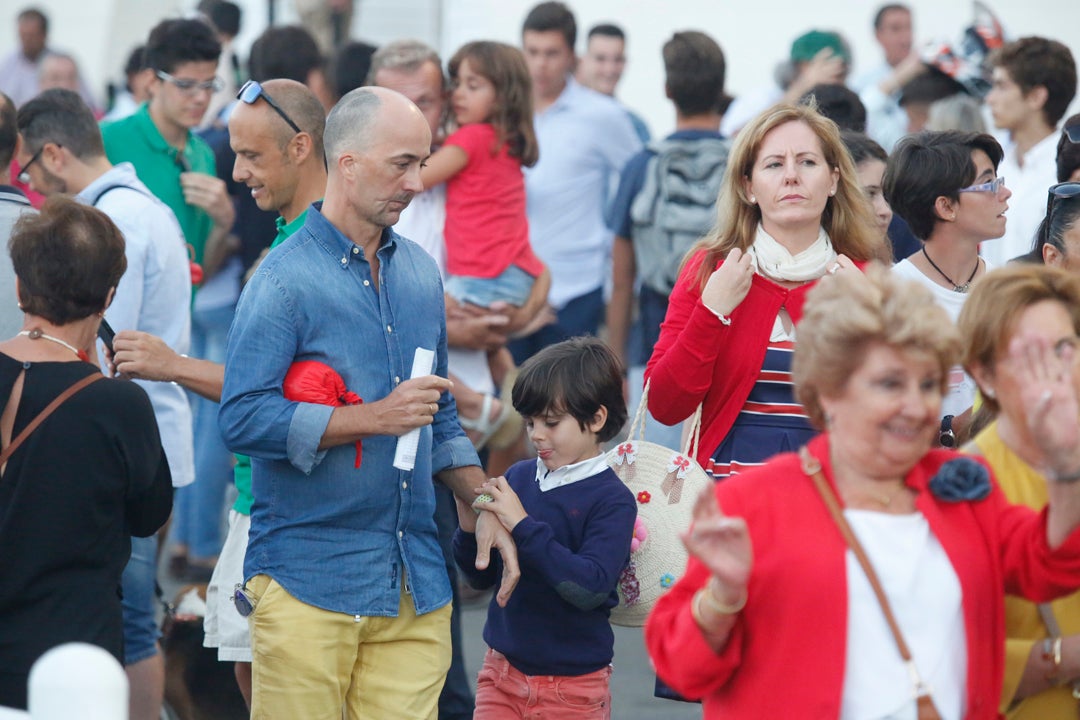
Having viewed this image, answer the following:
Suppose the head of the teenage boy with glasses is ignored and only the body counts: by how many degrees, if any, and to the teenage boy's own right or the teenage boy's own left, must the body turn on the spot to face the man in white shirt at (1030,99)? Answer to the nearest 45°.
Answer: approximately 45° to the teenage boy's own left

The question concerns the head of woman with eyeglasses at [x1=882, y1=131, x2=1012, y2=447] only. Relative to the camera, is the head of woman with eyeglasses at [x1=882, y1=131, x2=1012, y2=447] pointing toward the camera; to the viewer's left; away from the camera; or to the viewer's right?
to the viewer's right

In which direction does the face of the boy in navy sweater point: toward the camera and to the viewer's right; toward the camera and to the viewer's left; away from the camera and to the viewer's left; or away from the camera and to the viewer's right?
toward the camera and to the viewer's left

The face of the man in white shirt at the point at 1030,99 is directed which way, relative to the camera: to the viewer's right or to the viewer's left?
to the viewer's left
